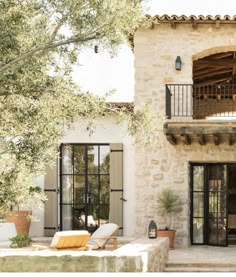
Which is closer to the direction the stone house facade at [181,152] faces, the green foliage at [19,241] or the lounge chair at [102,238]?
the lounge chair

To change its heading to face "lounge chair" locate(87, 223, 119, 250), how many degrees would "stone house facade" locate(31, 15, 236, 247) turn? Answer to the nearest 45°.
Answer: approximately 45° to its right

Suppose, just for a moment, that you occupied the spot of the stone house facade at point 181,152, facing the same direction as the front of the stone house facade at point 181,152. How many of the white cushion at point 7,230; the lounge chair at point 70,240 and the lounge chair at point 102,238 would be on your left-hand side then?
0

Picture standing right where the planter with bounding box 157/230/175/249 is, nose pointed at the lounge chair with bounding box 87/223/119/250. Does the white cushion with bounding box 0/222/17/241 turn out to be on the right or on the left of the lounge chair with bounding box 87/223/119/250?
right

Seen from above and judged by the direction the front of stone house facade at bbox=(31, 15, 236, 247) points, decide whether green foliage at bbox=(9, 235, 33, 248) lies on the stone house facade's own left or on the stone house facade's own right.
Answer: on the stone house facade's own right

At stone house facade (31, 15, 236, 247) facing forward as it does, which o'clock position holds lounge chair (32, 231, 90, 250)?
The lounge chair is roughly at 1 o'clock from the stone house facade.

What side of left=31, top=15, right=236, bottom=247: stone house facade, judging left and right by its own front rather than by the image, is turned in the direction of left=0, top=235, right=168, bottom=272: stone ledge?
front

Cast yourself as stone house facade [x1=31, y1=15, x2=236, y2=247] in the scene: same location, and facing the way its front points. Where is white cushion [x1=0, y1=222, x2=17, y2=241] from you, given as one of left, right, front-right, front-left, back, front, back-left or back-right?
right

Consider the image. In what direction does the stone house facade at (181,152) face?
toward the camera

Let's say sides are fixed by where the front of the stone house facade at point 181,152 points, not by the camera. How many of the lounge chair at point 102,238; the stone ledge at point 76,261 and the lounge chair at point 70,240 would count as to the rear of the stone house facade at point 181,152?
0
